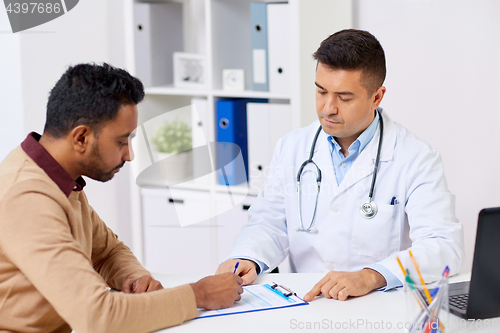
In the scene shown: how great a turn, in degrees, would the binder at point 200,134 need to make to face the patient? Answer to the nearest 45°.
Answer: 0° — it already faces them

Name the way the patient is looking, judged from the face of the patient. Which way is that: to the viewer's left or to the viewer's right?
to the viewer's right

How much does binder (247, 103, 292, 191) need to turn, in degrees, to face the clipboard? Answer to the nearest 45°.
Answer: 0° — it already faces it

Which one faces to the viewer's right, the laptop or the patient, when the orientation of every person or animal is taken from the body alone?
the patient

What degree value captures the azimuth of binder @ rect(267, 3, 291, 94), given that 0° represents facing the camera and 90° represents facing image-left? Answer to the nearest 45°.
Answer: approximately 0°
